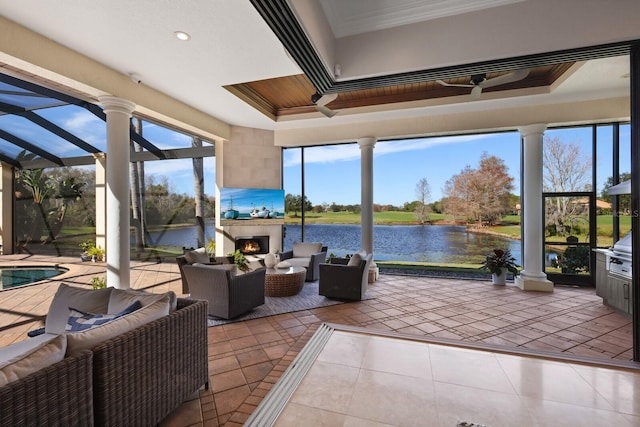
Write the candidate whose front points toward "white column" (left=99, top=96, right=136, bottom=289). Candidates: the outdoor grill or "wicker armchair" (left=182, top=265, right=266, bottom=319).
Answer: the outdoor grill

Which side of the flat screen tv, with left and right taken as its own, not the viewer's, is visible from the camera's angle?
front

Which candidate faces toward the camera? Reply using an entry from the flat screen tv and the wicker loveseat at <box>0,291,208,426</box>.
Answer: the flat screen tv

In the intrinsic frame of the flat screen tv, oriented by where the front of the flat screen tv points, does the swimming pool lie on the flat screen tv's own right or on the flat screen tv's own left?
on the flat screen tv's own right

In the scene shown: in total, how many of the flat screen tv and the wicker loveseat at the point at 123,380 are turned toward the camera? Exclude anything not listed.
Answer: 1

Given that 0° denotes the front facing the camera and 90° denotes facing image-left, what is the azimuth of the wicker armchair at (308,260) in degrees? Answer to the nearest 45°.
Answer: approximately 45°

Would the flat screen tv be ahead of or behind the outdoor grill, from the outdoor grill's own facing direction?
ahead

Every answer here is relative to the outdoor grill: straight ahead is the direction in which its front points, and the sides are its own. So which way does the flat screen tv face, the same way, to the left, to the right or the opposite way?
to the left

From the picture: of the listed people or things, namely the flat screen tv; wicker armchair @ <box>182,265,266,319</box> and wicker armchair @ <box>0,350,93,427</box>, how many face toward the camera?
1

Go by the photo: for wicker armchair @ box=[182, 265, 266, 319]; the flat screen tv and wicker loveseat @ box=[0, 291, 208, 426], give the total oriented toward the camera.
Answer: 1

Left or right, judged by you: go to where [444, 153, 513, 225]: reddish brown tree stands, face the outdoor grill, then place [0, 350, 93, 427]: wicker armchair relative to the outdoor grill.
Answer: right

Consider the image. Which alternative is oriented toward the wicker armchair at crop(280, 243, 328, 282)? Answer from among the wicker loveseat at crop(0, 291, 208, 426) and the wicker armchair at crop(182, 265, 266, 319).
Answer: the wicker armchair at crop(182, 265, 266, 319)

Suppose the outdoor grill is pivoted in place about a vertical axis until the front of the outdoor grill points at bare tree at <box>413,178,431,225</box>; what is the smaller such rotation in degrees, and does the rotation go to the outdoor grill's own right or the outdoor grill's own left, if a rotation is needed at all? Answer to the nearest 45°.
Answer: approximately 90° to the outdoor grill's own right
